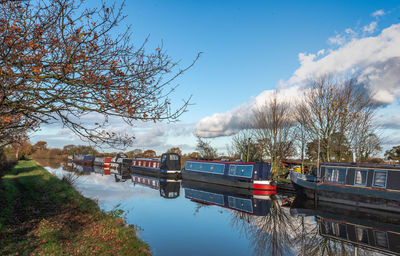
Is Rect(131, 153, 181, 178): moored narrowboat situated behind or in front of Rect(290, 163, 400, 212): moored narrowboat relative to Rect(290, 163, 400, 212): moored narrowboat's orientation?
in front

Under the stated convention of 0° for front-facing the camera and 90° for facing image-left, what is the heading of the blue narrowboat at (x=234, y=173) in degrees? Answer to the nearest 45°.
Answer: approximately 135°

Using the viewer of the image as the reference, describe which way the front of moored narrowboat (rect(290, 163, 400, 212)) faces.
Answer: facing away from the viewer and to the left of the viewer

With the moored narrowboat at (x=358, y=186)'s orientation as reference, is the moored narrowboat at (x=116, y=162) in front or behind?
in front

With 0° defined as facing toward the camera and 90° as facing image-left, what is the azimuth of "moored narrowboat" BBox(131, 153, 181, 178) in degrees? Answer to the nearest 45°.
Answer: approximately 135°
